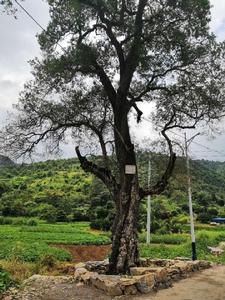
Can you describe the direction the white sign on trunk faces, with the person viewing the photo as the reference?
facing the viewer

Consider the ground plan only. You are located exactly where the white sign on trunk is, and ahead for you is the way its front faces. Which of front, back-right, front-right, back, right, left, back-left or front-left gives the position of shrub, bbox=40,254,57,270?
back-right

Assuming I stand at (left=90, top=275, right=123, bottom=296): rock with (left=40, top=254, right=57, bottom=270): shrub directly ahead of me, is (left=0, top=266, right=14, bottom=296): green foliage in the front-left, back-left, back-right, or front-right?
front-left

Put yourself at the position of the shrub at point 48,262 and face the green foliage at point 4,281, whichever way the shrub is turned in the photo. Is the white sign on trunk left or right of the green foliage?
left
